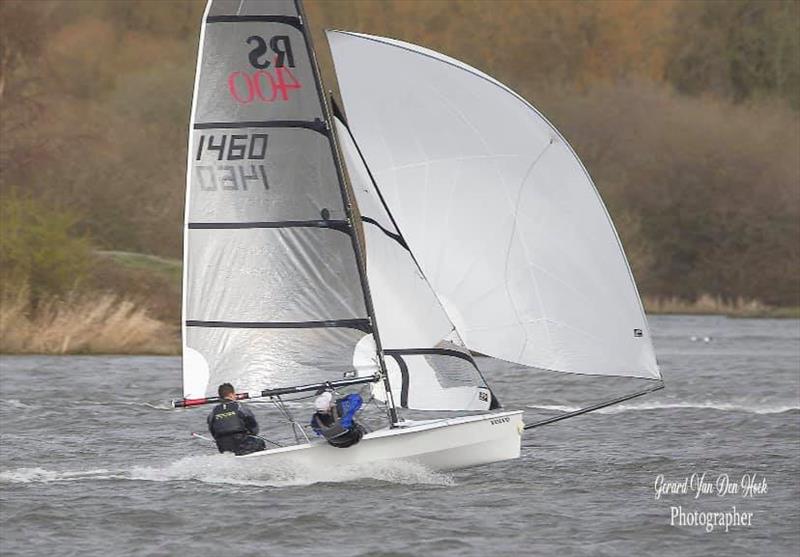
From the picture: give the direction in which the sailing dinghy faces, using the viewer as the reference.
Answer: facing to the right of the viewer

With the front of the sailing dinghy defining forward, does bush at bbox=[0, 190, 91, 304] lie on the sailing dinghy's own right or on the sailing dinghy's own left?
on the sailing dinghy's own left
